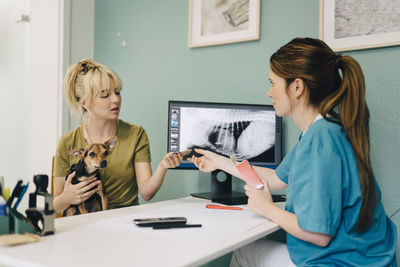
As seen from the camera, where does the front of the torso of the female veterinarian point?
to the viewer's left

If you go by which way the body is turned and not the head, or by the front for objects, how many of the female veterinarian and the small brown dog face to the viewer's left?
1

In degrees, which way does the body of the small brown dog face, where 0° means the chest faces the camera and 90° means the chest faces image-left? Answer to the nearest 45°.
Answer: approximately 315°

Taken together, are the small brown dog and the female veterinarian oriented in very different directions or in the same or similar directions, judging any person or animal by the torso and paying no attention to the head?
very different directions

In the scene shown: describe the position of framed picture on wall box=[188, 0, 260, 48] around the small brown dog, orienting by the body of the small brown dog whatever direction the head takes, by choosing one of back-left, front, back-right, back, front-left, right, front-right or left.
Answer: left

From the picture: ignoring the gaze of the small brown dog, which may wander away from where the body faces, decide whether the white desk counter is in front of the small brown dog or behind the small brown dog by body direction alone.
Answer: in front

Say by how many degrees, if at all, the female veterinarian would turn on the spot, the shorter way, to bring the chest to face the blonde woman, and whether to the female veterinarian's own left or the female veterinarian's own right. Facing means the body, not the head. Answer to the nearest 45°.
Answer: approximately 45° to the female veterinarian's own right

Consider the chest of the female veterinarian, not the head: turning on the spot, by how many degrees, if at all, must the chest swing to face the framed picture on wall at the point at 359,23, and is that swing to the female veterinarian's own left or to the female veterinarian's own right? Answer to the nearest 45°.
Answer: approximately 90° to the female veterinarian's own right
